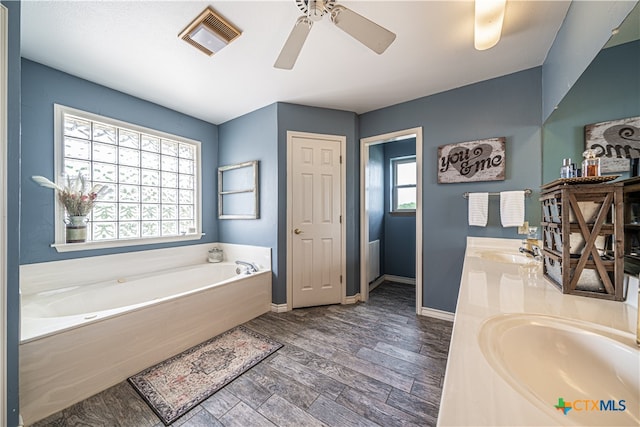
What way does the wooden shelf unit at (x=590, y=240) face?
to the viewer's left

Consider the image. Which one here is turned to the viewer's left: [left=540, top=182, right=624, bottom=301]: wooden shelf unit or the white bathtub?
the wooden shelf unit

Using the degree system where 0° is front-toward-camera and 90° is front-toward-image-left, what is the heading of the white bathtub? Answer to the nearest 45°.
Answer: approximately 315°

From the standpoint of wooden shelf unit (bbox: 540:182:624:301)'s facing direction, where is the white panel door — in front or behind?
in front

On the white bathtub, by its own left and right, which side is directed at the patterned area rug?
front

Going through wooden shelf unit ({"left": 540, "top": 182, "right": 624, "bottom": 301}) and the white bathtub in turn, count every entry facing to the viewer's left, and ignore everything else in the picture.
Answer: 1

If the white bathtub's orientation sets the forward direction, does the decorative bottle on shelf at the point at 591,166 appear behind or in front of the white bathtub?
in front

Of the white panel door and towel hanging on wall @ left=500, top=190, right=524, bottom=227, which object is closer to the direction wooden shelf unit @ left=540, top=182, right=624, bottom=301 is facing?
the white panel door
